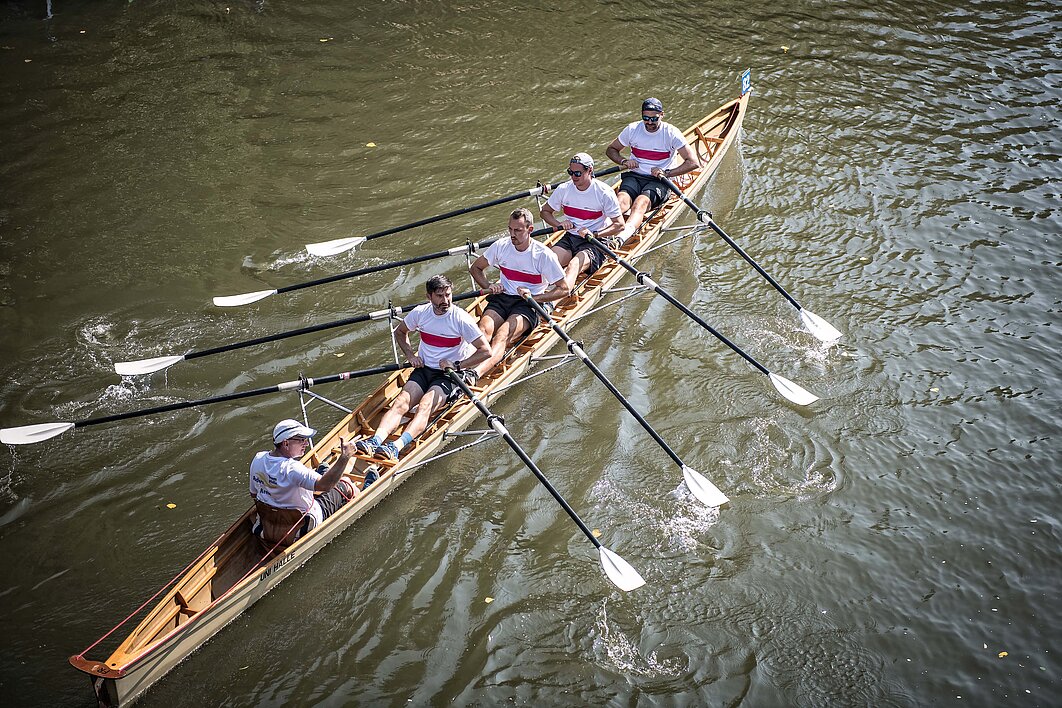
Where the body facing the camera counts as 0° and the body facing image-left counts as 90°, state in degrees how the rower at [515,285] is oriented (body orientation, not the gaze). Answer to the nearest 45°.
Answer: approximately 45°

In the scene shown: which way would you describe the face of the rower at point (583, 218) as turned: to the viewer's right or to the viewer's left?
to the viewer's left

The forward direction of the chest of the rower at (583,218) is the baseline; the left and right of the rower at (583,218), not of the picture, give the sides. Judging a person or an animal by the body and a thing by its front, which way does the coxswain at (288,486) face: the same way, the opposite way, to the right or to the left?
the opposite way

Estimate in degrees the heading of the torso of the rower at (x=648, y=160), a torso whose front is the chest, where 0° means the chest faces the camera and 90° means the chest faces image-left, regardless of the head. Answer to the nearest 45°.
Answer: approximately 45°

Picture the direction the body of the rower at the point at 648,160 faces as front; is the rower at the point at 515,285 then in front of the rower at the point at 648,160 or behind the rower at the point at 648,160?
in front

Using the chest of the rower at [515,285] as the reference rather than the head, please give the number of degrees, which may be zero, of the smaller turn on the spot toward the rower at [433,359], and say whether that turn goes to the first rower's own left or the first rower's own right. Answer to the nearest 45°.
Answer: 0° — they already face them

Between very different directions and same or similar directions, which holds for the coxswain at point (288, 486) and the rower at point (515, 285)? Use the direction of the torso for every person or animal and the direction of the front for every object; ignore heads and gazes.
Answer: very different directions

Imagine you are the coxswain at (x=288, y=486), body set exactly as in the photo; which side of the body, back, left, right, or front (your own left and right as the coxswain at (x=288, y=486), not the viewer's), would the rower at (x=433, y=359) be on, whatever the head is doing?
front

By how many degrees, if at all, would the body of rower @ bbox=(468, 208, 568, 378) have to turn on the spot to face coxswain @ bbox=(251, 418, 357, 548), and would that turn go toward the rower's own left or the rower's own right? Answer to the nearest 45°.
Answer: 0° — they already face them

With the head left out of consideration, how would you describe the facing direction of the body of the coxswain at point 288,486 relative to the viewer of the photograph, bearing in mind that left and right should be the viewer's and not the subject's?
facing away from the viewer and to the right of the viewer

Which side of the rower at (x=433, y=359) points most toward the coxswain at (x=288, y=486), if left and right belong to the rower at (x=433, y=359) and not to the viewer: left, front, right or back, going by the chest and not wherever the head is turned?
front

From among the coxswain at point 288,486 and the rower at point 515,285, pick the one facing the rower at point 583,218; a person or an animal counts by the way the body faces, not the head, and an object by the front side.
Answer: the coxswain at point 288,486

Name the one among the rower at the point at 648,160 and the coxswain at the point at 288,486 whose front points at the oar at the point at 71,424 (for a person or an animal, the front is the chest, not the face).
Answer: the rower at the point at 648,160

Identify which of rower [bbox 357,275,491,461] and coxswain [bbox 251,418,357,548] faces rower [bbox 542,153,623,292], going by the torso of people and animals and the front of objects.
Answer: coxswain [bbox 251,418,357,548]

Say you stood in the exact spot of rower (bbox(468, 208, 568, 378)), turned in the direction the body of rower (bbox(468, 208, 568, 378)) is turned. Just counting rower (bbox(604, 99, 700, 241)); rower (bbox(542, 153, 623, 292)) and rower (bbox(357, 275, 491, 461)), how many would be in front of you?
1

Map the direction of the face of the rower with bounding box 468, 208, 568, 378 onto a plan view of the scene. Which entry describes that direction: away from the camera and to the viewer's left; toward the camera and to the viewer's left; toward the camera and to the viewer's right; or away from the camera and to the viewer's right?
toward the camera and to the viewer's left

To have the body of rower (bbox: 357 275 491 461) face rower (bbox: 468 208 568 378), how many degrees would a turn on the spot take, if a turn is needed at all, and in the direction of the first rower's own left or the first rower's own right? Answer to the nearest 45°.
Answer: approximately 180°

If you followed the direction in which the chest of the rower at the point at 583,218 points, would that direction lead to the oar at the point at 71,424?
yes

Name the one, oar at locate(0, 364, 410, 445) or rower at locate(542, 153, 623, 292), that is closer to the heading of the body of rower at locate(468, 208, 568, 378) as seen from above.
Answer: the oar
